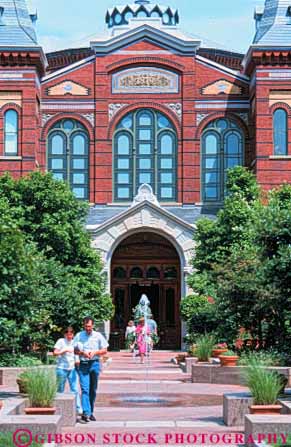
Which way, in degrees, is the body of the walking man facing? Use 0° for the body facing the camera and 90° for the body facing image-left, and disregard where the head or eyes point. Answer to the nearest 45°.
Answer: approximately 0°

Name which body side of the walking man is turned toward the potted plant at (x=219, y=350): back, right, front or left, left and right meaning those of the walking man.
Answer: back

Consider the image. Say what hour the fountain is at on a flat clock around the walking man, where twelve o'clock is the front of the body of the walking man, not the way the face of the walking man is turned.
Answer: The fountain is roughly at 6 o'clock from the walking man.

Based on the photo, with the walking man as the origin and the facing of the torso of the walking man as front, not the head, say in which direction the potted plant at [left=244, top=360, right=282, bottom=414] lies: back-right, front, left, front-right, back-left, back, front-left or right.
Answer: front-left

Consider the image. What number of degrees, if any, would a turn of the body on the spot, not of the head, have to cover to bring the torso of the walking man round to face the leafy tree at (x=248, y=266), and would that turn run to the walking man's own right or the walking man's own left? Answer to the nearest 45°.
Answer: approximately 180°

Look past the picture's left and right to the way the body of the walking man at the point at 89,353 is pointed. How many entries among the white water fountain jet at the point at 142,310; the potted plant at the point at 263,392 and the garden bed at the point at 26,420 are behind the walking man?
1

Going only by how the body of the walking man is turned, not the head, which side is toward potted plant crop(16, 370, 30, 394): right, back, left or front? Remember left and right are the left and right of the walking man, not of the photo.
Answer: right

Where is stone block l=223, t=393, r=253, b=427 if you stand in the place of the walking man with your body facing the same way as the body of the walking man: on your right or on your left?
on your left

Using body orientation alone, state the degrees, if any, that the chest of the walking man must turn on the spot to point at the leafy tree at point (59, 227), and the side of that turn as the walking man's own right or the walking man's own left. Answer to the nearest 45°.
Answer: approximately 180°
